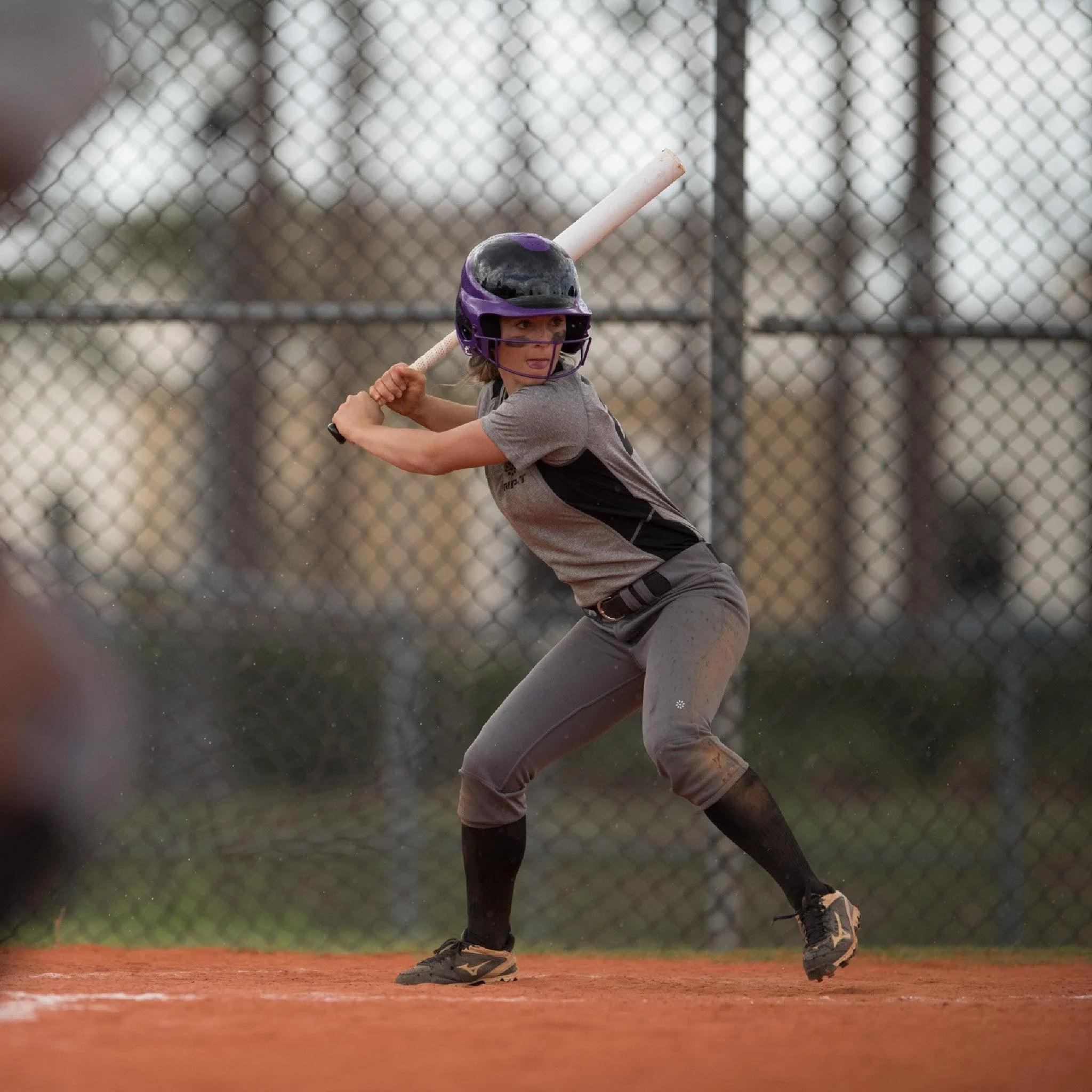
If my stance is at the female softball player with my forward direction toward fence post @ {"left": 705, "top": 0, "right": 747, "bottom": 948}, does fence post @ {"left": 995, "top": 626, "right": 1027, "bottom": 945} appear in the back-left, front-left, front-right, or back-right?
front-right

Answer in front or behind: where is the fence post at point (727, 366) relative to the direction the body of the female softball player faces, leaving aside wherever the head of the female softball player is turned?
behind

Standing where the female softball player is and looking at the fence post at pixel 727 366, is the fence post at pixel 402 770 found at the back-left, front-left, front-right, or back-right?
front-left
